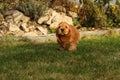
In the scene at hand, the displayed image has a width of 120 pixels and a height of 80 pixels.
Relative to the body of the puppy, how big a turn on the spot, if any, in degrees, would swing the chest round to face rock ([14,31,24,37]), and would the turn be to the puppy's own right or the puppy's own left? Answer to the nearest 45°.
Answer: approximately 90° to the puppy's own right

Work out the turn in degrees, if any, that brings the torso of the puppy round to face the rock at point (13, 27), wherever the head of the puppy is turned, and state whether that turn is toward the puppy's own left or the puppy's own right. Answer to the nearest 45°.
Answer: approximately 90° to the puppy's own right

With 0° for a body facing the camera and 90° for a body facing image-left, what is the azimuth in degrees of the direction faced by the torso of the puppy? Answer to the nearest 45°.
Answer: approximately 45°

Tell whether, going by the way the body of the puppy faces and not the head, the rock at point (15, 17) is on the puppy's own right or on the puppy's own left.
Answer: on the puppy's own right

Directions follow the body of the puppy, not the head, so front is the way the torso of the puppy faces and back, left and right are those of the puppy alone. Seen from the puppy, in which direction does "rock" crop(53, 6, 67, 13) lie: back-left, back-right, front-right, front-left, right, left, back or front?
back-right

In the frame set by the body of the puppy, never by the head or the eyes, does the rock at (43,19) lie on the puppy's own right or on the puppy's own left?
on the puppy's own right
